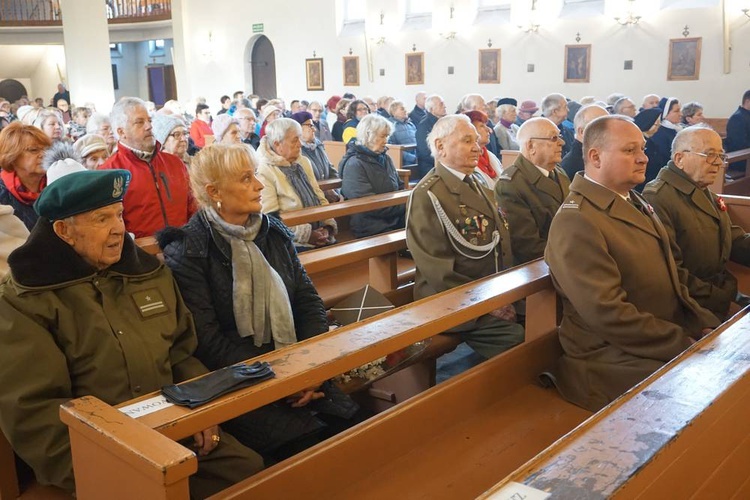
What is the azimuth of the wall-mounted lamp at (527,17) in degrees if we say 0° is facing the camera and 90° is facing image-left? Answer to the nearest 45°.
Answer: approximately 45°

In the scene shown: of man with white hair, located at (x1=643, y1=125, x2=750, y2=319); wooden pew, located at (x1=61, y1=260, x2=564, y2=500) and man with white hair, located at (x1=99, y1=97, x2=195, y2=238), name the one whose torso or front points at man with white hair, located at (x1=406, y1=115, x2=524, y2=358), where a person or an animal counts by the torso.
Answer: man with white hair, located at (x1=99, y1=97, x2=195, y2=238)

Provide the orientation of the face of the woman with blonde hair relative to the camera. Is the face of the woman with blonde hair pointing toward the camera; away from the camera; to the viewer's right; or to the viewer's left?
to the viewer's right

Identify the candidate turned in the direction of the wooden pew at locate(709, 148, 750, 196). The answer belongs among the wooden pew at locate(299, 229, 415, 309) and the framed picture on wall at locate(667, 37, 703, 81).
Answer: the framed picture on wall

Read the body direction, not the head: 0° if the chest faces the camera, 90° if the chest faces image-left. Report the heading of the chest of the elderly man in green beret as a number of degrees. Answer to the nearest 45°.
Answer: approximately 315°

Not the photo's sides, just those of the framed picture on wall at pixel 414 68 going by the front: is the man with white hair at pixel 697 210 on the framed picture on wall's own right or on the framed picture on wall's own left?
on the framed picture on wall's own left

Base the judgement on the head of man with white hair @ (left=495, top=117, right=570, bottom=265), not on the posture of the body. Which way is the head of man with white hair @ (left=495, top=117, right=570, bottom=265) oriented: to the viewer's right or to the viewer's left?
to the viewer's right

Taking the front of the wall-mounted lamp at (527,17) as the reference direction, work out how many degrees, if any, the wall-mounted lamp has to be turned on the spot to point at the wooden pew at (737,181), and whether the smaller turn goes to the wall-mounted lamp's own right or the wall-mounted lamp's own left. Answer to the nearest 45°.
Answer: approximately 45° to the wall-mounted lamp's own left

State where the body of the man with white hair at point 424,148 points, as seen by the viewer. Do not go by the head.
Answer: to the viewer's right

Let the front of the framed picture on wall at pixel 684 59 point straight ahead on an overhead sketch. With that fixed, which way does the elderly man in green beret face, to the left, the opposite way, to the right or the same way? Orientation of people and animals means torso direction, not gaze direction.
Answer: to the left
